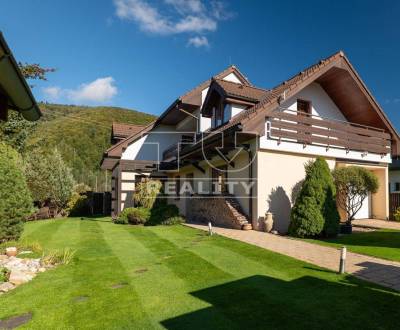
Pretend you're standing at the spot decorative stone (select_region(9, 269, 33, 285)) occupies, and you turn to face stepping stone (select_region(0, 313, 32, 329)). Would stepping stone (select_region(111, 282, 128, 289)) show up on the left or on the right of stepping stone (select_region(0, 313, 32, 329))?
left

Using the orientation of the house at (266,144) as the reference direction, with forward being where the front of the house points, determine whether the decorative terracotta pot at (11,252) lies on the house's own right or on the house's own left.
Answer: on the house's own right

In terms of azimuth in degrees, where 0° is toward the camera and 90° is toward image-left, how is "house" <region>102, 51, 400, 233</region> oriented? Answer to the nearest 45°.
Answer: approximately 315°

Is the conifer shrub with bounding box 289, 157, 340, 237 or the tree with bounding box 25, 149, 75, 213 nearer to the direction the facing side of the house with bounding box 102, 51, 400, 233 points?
the conifer shrub

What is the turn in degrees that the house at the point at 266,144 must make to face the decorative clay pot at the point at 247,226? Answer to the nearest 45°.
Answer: approximately 45° to its right

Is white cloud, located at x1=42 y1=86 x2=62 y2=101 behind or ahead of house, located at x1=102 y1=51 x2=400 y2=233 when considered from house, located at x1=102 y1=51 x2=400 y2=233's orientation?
behind

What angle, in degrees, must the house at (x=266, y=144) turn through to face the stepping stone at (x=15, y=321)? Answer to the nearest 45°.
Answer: approximately 45° to its right
